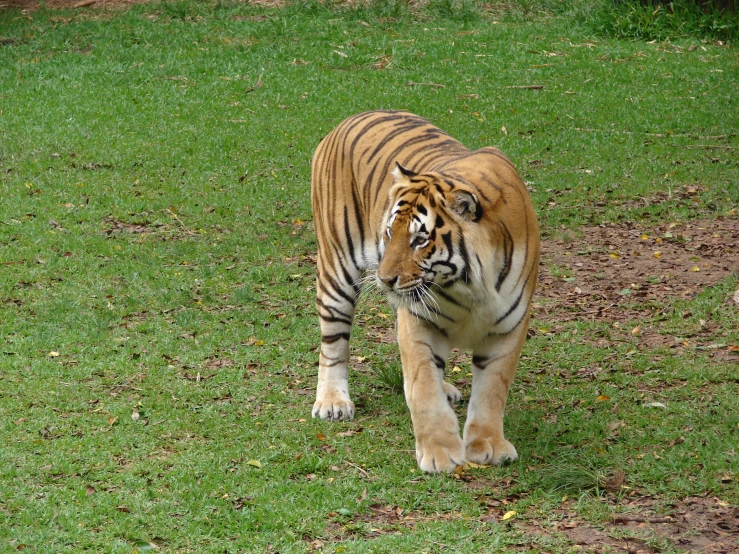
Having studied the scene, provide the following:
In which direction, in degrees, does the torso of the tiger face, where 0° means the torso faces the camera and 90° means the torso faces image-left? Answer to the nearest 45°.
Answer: approximately 315°

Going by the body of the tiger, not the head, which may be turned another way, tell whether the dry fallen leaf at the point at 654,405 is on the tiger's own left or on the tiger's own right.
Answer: on the tiger's own left
